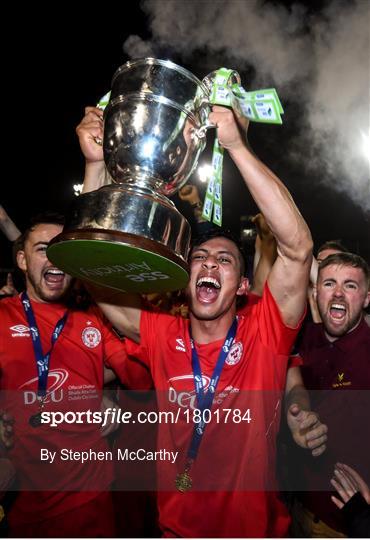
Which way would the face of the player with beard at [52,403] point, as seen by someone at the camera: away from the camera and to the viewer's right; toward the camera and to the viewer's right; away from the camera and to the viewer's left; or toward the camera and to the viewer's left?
toward the camera and to the viewer's right

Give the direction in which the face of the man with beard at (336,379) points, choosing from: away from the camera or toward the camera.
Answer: toward the camera

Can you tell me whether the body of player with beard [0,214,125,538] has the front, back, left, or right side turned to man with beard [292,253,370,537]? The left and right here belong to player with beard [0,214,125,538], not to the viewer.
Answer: left

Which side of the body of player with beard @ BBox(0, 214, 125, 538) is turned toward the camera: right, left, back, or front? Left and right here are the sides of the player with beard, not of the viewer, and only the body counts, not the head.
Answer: front
